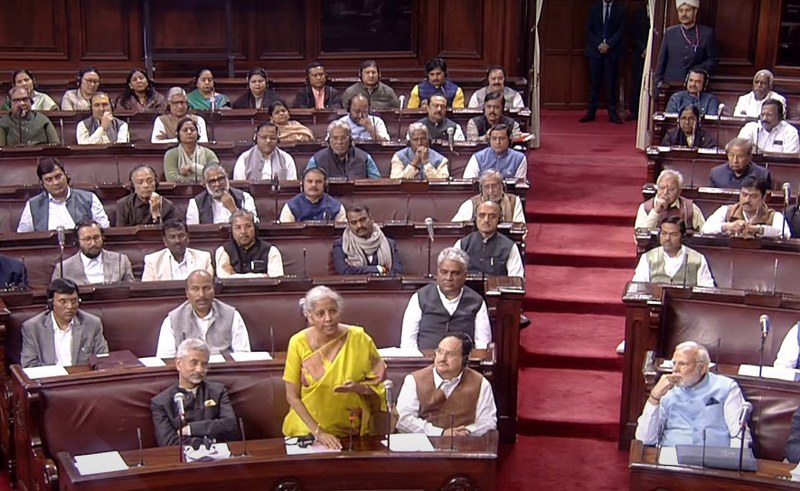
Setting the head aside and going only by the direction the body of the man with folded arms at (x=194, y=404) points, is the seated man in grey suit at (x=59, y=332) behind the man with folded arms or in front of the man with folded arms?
behind

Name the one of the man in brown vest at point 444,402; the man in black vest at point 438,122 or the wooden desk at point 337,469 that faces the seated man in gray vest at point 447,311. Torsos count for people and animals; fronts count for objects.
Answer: the man in black vest

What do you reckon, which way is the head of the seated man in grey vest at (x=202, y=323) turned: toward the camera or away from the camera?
toward the camera

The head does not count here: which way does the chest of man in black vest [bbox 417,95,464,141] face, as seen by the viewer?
toward the camera

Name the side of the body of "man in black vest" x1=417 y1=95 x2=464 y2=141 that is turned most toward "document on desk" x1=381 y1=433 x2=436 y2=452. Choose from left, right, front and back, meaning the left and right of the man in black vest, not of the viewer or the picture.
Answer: front

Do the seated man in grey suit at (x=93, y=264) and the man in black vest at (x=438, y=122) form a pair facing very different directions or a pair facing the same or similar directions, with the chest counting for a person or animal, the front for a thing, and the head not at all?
same or similar directions

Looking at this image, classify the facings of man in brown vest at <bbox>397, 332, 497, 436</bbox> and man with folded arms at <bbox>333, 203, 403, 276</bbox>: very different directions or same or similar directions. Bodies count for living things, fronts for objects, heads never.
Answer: same or similar directions

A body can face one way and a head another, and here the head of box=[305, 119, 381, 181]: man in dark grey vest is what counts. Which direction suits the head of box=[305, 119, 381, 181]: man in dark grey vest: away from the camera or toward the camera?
toward the camera

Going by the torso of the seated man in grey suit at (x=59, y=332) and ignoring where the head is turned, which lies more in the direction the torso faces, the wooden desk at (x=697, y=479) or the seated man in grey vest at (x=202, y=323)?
the wooden desk

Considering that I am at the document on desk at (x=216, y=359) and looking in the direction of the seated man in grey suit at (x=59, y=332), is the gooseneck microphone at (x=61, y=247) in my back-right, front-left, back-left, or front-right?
front-right

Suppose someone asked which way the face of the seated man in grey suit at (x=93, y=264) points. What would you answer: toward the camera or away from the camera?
toward the camera

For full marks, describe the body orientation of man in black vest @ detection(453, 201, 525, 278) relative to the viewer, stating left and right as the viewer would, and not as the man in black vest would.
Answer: facing the viewer

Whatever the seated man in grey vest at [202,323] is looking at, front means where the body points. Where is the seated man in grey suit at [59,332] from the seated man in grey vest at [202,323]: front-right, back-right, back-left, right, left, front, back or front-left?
right

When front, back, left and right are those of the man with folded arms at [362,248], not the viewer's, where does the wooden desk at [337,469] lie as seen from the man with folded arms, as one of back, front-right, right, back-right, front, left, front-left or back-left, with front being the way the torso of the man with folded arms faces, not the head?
front

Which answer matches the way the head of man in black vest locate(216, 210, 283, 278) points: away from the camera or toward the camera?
toward the camera

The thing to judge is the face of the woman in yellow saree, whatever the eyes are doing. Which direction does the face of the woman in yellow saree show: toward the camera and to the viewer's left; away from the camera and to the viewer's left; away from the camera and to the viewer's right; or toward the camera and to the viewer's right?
toward the camera and to the viewer's right

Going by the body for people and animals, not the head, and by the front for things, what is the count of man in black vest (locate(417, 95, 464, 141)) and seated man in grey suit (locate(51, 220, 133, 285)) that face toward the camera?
2

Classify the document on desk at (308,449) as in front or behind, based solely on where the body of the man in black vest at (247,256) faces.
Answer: in front
